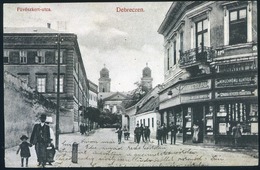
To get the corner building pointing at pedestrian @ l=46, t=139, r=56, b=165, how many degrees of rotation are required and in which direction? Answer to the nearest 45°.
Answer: approximately 45° to its right

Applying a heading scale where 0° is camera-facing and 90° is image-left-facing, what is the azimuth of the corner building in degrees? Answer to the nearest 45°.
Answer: approximately 45°

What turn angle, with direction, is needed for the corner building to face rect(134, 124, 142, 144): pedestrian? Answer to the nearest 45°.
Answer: approximately 45° to its right
